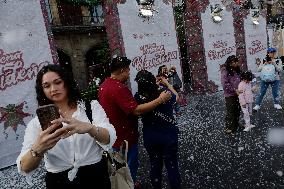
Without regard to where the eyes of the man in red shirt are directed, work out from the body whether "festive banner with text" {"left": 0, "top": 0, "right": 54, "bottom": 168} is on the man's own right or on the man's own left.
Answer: on the man's own left

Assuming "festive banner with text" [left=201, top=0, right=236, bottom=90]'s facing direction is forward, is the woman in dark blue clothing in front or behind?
in front

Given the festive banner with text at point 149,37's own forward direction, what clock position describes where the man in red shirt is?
The man in red shirt is roughly at 12 o'clock from the festive banner with text.

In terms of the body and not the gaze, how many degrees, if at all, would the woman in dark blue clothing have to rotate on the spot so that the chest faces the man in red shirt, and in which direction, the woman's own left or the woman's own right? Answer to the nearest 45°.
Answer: approximately 90° to the woman's own left

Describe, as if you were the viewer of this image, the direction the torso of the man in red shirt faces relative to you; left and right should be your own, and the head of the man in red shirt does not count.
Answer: facing away from the viewer and to the right of the viewer
